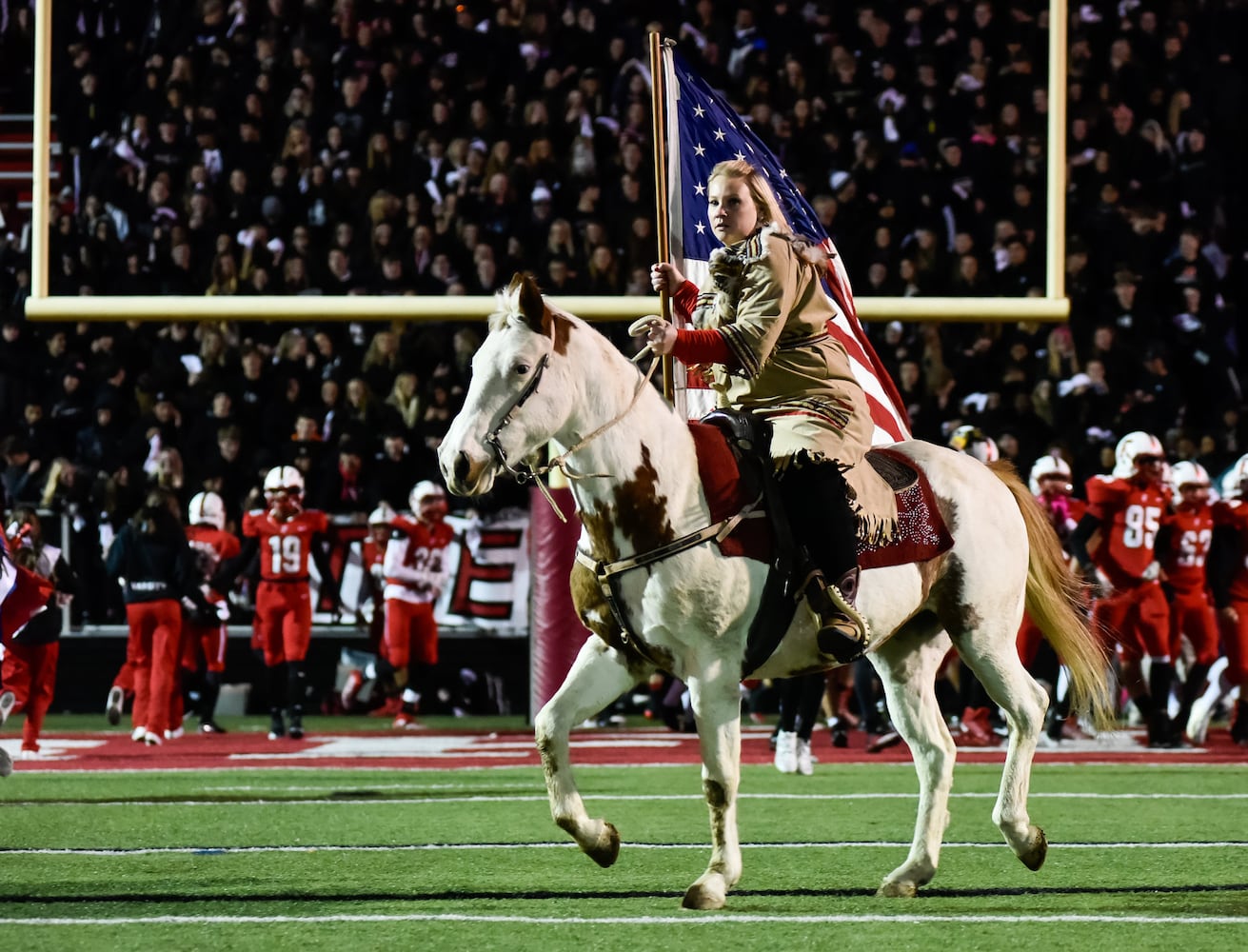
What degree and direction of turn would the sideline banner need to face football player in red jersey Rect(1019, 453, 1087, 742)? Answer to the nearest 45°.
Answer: approximately 45° to its left

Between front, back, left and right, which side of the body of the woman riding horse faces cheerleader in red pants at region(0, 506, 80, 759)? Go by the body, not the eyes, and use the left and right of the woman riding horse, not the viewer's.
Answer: right

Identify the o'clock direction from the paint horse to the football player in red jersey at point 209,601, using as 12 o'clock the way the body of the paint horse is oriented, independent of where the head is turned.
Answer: The football player in red jersey is roughly at 2 o'clock from the paint horse.

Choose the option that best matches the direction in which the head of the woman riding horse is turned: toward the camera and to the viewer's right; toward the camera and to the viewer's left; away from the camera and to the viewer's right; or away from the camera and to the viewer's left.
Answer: toward the camera and to the viewer's left

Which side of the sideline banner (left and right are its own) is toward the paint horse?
front

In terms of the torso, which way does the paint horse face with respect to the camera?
to the viewer's left

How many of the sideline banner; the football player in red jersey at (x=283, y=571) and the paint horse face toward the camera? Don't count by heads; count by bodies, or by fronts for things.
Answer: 2

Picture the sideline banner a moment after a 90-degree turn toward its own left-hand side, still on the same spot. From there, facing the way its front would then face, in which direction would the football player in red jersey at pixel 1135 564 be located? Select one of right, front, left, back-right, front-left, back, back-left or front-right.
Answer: front-right

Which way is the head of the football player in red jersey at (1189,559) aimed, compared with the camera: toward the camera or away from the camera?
toward the camera

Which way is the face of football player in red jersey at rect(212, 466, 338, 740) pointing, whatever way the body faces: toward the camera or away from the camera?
toward the camera

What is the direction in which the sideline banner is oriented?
toward the camera

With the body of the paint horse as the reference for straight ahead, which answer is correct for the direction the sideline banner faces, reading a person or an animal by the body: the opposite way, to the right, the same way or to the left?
to the left

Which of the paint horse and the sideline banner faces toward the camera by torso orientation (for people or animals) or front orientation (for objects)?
the sideline banner

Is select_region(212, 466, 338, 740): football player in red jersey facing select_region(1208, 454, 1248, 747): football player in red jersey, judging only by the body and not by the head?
no
